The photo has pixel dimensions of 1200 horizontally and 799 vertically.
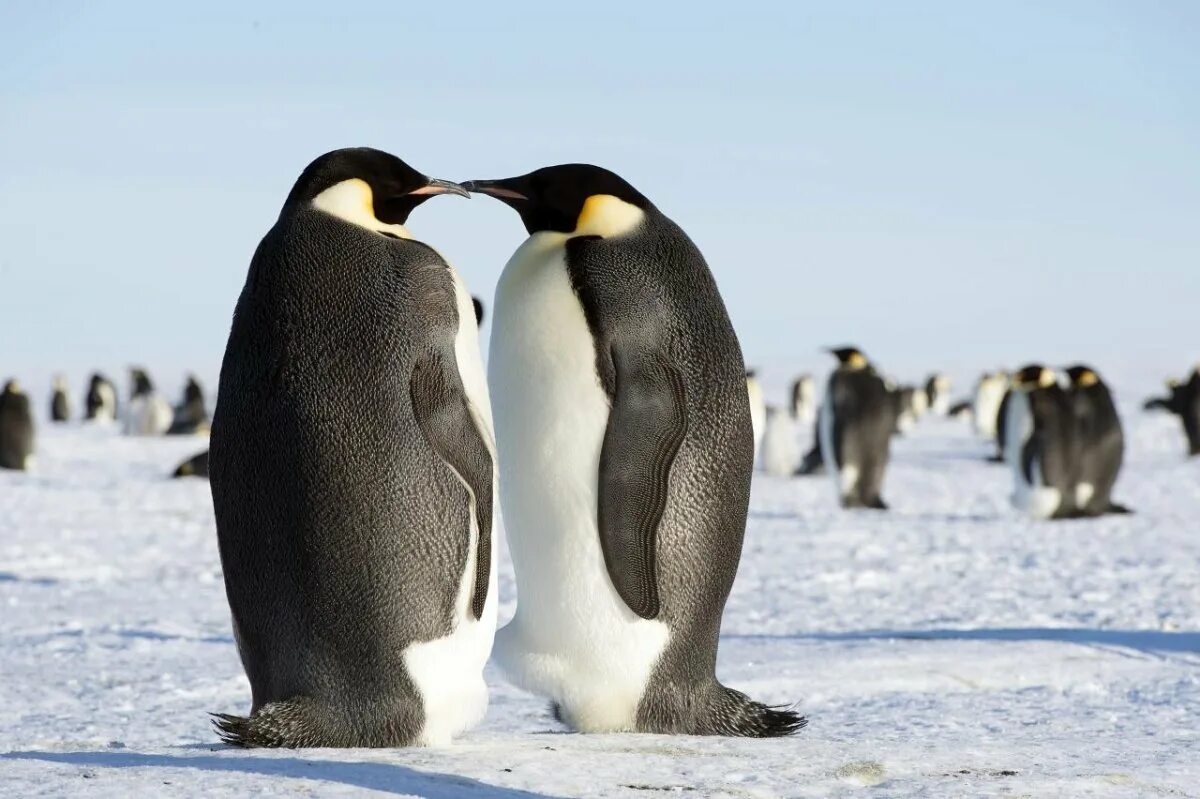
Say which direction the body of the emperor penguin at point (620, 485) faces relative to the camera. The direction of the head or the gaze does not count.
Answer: to the viewer's left

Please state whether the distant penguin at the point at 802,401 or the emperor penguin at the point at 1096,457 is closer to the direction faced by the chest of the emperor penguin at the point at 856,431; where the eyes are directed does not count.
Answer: the distant penguin

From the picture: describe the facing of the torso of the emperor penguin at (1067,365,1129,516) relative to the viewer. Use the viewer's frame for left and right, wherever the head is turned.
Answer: facing to the left of the viewer

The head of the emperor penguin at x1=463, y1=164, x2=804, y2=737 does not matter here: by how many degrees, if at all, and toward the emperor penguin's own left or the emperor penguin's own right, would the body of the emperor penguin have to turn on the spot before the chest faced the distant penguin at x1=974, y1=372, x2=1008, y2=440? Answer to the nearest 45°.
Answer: approximately 90° to the emperor penguin's own right

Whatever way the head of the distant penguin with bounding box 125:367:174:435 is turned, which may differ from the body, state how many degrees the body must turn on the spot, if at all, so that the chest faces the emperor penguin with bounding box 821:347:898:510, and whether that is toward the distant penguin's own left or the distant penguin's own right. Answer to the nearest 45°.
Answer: approximately 45° to the distant penguin's own left

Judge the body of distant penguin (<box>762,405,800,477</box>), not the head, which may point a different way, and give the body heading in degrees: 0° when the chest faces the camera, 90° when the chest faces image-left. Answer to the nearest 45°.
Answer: approximately 0°

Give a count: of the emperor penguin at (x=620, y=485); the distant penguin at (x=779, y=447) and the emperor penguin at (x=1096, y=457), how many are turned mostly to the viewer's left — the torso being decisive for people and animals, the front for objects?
2

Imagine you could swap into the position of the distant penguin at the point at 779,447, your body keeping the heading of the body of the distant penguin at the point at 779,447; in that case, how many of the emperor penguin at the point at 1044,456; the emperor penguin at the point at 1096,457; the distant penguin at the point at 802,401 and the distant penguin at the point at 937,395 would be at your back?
2

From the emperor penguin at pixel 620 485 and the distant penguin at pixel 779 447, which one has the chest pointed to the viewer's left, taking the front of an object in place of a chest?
the emperor penguin

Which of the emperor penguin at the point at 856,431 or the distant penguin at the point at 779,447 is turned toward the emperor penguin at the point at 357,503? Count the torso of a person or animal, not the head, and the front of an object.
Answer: the distant penguin
